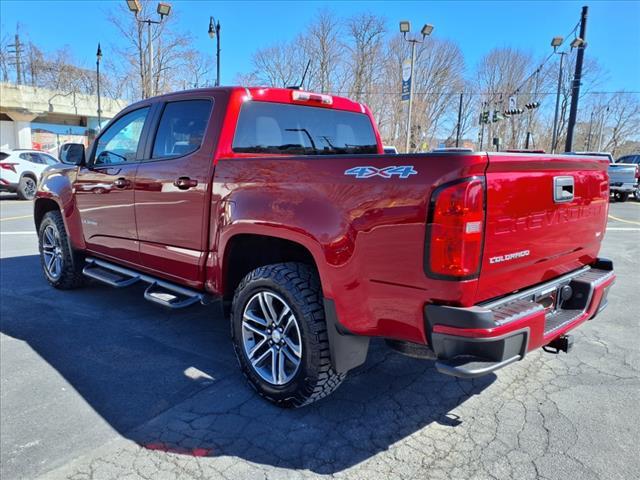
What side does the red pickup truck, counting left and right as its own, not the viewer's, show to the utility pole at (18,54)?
front

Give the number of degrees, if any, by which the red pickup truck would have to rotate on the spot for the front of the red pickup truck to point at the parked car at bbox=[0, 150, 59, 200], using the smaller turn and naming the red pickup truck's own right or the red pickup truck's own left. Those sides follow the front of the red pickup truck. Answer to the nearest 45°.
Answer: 0° — it already faces it

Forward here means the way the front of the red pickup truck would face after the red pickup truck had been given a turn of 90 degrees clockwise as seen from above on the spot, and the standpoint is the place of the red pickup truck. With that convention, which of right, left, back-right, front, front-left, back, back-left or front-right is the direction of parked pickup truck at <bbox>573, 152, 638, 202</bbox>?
front

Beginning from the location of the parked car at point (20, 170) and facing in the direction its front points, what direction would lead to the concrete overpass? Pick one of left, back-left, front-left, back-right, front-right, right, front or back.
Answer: front-left

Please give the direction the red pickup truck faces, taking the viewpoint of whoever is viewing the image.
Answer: facing away from the viewer and to the left of the viewer

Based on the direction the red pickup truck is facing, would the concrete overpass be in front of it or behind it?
in front

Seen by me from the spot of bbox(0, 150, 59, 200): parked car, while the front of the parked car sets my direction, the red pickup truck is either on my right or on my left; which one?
on my right

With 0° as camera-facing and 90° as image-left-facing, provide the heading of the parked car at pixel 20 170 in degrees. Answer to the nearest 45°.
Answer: approximately 225°

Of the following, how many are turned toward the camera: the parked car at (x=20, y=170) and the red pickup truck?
0

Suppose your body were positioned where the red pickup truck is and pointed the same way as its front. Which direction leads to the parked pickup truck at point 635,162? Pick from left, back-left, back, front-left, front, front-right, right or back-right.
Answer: right
